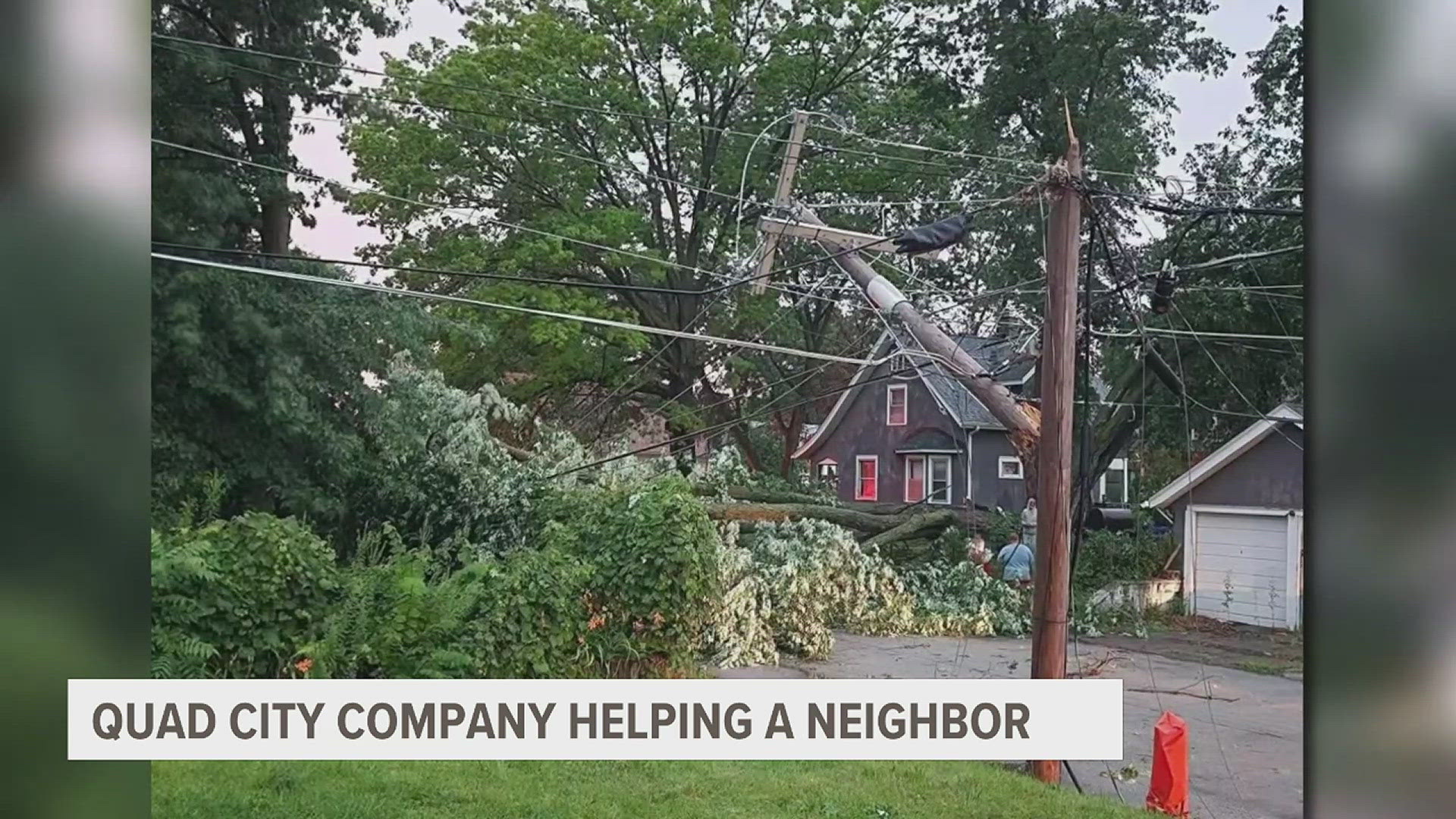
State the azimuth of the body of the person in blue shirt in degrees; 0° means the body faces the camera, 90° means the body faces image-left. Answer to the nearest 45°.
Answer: approximately 180°

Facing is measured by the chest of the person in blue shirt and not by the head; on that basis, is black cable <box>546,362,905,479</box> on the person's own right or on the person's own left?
on the person's own left

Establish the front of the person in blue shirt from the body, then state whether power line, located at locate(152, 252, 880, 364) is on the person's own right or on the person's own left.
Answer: on the person's own left

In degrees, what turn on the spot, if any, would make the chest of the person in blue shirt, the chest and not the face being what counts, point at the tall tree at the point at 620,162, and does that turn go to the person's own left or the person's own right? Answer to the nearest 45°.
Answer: approximately 90° to the person's own left
